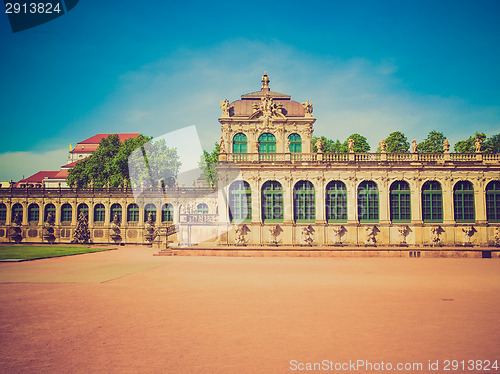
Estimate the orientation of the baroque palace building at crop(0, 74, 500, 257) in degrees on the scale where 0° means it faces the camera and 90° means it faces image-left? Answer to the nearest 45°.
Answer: approximately 0°
